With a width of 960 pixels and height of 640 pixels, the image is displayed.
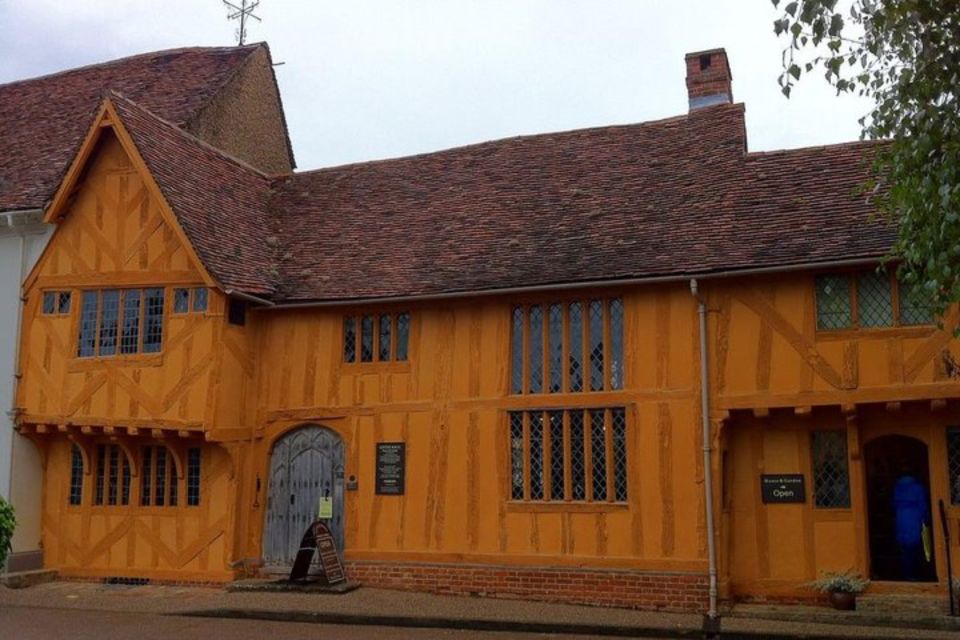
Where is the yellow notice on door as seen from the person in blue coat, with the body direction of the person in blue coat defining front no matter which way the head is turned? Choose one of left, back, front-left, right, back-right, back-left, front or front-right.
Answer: left

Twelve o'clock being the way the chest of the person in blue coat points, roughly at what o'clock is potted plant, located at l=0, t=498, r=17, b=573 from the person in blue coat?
The potted plant is roughly at 8 o'clock from the person in blue coat.

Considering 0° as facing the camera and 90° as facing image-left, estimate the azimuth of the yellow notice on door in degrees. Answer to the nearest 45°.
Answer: approximately 0°

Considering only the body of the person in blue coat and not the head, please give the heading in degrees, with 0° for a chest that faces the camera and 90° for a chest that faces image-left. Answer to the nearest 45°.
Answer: approximately 180°

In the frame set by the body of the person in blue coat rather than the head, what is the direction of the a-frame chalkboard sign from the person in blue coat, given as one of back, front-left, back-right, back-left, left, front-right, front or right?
left

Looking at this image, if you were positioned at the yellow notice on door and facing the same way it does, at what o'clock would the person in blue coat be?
The person in blue coat is roughly at 10 o'clock from the yellow notice on door.

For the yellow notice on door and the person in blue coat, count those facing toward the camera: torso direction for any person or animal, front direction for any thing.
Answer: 1

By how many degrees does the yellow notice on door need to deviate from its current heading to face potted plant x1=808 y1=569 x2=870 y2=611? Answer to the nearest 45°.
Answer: approximately 45° to its left

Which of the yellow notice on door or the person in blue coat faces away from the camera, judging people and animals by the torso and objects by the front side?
the person in blue coat
